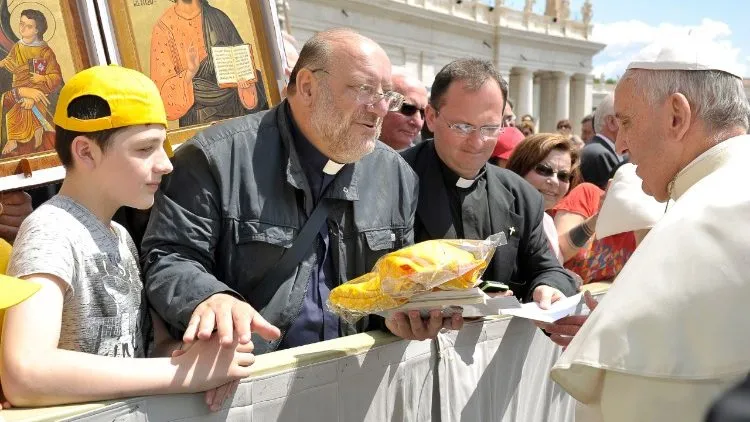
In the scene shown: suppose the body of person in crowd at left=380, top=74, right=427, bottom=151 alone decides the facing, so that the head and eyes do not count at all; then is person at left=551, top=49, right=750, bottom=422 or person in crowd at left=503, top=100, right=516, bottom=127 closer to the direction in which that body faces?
the person

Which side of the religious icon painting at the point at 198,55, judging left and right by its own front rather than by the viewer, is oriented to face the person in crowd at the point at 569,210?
left

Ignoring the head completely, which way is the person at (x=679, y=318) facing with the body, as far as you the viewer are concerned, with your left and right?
facing to the left of the viewer

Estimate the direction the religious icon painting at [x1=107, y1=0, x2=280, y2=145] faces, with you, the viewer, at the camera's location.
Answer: facing the viewer

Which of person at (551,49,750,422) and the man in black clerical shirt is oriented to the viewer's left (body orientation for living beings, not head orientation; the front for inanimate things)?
the person

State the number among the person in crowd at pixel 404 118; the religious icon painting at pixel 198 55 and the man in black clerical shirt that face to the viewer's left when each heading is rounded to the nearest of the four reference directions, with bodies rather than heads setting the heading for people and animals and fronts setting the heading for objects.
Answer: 0

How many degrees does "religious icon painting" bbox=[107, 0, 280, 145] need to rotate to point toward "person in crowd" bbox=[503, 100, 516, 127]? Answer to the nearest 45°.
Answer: approximately 135° to its left

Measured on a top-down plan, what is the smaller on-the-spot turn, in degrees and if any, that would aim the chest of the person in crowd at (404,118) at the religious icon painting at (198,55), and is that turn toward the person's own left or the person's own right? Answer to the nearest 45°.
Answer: approximately 90° to the person's own right

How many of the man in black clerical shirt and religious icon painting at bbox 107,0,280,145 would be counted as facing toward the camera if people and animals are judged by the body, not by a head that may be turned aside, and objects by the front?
2

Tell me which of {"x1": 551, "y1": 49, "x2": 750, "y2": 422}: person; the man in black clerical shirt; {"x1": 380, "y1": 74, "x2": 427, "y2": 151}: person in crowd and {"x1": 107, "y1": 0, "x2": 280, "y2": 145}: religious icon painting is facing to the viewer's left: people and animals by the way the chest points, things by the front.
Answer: the person

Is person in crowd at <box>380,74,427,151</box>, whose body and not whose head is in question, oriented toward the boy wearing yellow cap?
no

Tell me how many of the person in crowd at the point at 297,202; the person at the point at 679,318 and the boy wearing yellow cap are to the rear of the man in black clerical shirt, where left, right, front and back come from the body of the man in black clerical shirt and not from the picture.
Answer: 0

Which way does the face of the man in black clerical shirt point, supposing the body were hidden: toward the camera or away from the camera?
toward the camera

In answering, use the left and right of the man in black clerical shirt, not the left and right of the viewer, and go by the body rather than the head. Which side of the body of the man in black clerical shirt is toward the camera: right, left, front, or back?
front

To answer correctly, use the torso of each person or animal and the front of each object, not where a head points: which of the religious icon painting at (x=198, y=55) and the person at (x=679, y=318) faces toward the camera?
the religious icon painting

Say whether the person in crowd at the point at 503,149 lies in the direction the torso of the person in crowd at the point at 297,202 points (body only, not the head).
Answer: no

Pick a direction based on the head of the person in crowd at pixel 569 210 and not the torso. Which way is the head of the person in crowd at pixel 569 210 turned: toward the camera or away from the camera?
toward the camera

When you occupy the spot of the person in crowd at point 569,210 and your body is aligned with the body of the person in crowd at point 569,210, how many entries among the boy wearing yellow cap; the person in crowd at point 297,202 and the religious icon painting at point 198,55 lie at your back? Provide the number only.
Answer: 0
